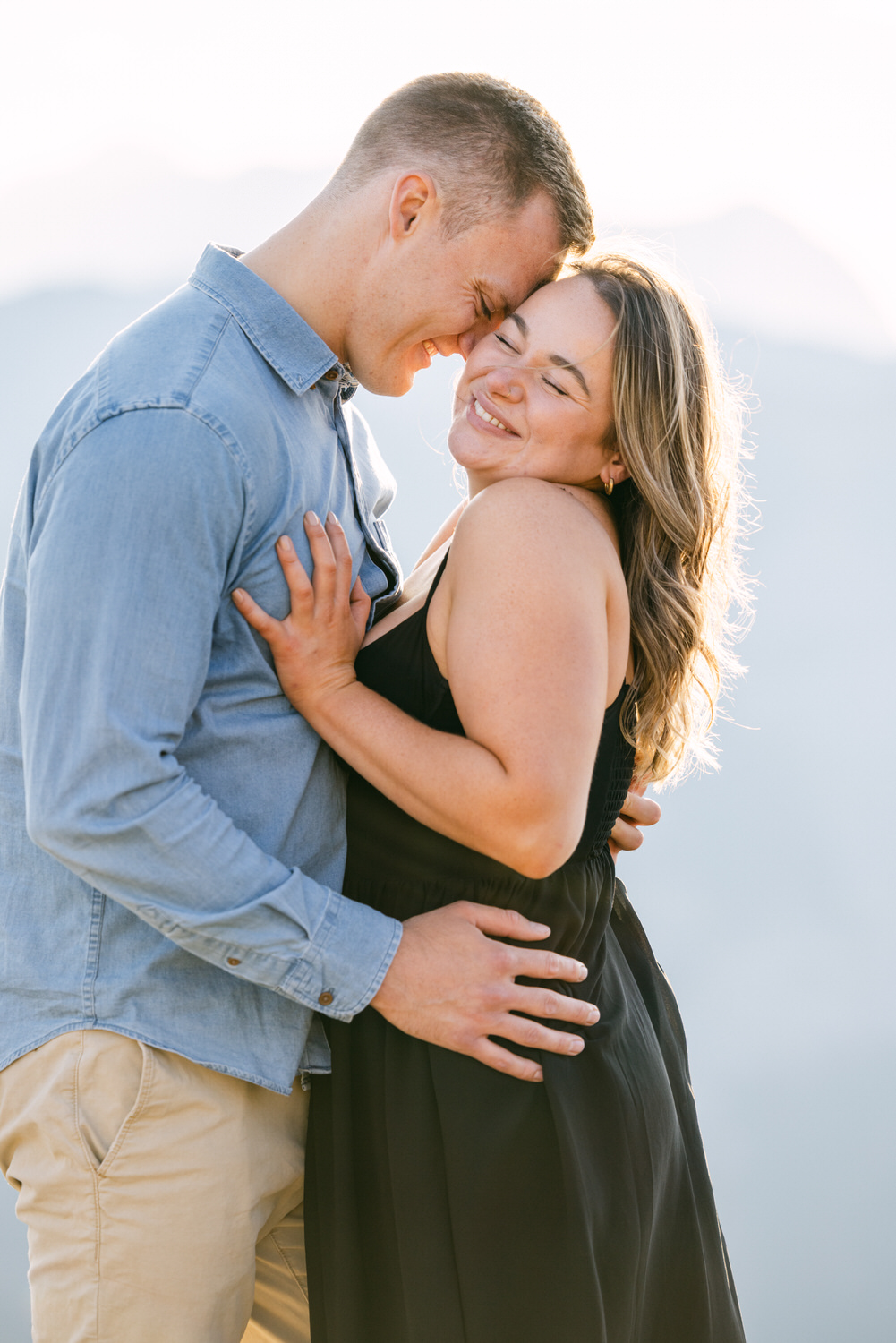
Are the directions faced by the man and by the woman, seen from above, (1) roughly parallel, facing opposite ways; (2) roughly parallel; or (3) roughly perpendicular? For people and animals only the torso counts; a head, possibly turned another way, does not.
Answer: roughly parallel, facing opposite ways

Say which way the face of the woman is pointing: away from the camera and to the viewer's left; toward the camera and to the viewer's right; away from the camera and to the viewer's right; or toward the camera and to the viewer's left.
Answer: toward the camera and to the viewer's left

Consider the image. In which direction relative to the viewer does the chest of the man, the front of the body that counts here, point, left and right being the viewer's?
facing to the right of the viewer

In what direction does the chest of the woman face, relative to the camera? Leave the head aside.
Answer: to the viewer's left
